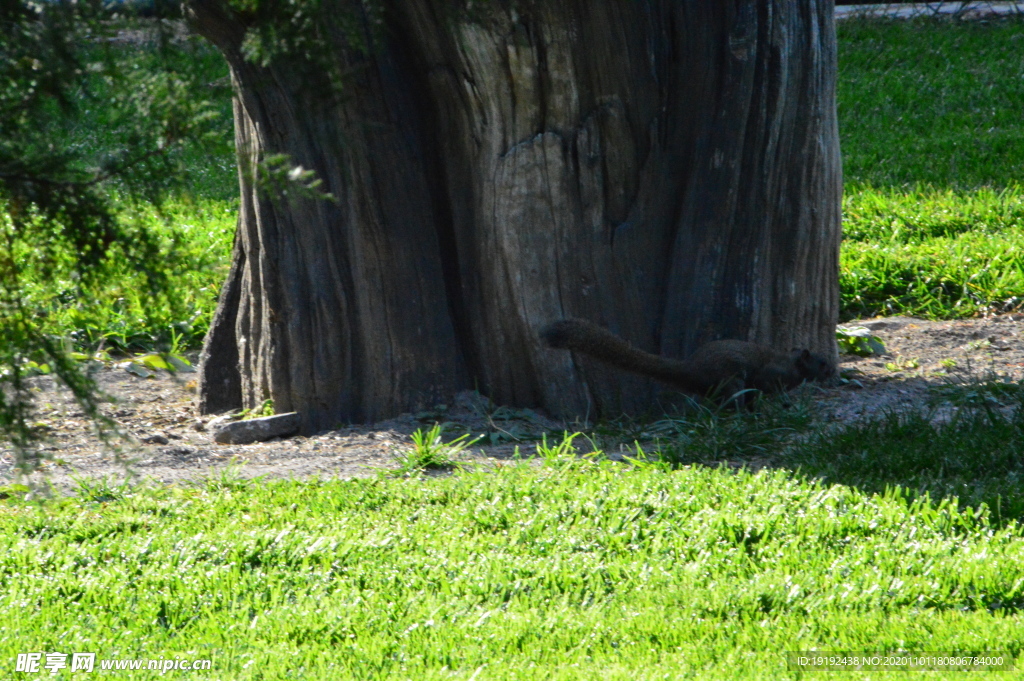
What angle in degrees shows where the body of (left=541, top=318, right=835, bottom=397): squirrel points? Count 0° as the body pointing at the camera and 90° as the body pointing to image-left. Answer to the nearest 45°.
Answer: approximately 270°
